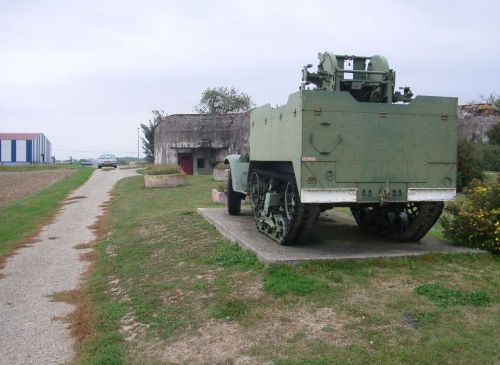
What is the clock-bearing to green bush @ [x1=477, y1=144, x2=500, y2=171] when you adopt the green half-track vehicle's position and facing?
The green bush is roughly at 2 o'clock from the green half-track vehicle.

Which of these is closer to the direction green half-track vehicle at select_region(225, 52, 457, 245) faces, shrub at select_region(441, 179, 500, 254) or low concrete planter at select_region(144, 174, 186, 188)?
the low concrete planter

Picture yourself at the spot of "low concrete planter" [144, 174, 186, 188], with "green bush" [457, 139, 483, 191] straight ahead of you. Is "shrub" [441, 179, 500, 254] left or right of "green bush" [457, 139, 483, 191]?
right

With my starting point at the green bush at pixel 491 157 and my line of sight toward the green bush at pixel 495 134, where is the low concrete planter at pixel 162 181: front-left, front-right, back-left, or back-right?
back-left

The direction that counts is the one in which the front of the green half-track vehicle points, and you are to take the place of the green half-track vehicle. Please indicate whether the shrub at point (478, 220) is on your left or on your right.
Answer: on your right

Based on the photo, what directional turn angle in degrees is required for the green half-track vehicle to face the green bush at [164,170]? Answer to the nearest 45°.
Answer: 0° — it already faces it

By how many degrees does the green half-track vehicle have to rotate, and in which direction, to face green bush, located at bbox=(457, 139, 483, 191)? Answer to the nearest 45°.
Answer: approximately 45° to its right

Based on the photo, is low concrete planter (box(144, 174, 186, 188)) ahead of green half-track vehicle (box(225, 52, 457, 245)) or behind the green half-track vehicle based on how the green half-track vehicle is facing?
ahead

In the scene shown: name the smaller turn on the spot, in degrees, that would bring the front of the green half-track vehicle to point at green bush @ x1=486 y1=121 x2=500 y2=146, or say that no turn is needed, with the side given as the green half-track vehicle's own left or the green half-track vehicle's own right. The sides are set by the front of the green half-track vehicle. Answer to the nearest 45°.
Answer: approximately 45° to the green half-track vehicle's own right

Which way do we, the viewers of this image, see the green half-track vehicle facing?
facing away from the viewer and to the left of the viewer
